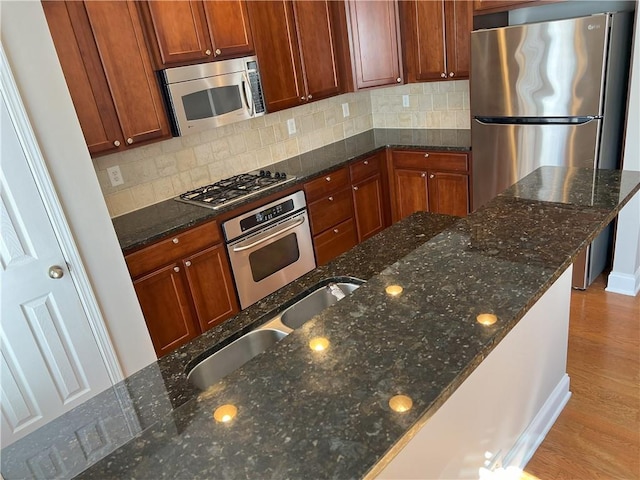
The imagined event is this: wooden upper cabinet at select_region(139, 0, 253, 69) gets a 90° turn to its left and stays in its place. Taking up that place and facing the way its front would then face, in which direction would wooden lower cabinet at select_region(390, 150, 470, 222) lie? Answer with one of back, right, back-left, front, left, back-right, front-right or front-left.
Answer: front-right

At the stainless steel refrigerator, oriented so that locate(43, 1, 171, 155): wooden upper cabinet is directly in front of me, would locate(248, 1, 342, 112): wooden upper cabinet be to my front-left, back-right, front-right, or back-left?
front-right

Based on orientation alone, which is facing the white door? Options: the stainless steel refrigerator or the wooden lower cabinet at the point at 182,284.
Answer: the stainless steel refrigerator

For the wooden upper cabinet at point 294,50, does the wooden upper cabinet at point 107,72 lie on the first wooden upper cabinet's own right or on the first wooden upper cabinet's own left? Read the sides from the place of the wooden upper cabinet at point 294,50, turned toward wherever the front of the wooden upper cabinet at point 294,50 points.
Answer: on the first wooden upper cabinet's own right

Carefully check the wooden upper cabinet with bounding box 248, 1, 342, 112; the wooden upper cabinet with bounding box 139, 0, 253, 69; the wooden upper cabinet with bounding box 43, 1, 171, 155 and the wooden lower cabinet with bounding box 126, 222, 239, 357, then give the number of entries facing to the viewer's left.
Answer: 0

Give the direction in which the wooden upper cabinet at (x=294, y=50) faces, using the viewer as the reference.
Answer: facing the viewer and to the right of the viewer

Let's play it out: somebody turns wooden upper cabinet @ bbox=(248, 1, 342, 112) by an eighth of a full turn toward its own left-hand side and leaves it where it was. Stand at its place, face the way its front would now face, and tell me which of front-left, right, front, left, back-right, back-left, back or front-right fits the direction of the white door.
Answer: back-right

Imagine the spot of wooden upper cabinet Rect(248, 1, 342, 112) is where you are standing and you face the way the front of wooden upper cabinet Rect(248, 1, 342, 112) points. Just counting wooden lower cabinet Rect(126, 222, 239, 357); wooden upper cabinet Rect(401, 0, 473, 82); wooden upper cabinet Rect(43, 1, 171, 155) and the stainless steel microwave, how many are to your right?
3

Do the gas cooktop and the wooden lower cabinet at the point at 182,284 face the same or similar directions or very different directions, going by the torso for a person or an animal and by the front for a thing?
same or similar directions

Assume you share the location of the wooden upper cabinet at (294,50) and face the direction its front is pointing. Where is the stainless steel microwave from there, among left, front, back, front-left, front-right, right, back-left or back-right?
right

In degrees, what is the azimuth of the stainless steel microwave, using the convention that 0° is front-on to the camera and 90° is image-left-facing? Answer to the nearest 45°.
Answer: approximately 315°

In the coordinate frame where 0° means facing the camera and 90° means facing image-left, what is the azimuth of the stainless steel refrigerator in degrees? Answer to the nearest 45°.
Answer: approximately 45°

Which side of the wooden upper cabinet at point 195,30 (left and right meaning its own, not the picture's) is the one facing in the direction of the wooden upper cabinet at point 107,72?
right

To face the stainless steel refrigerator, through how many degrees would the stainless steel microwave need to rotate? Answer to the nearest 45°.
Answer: approximately 45° to its left
